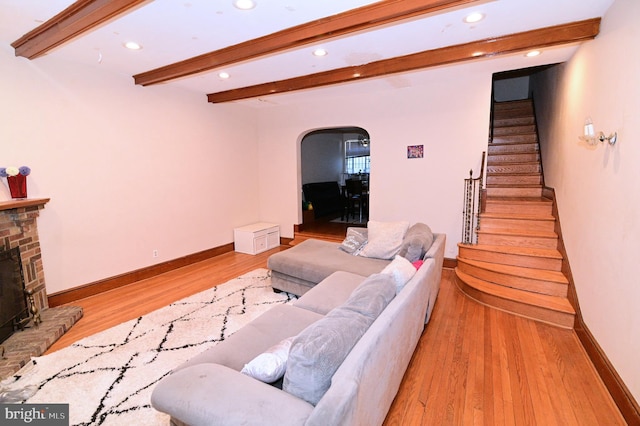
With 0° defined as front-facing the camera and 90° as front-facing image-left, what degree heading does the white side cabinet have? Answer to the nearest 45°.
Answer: approximately 315°

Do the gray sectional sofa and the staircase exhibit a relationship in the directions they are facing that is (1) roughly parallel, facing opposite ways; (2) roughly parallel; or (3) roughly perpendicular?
roughly perpendicular

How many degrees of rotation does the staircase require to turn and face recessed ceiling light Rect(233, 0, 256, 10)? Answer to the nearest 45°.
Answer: approximately 45° to its right

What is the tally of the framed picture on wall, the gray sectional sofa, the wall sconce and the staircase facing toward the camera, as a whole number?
2

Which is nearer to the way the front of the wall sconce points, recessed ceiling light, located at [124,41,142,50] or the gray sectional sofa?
the recessed ceiling light

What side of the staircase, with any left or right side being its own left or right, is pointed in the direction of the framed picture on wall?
right

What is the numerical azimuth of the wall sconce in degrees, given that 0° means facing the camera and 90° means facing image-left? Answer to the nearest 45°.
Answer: approximately 90°

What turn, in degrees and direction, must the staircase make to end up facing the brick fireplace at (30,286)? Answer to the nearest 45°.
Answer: approximately 45° to its right

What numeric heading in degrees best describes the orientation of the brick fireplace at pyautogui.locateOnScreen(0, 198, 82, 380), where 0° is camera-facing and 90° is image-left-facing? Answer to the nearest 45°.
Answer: approximately 315°

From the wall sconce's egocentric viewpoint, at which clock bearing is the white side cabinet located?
The white side cabinet is roughly at 12 o'clock from the wall sconce.
